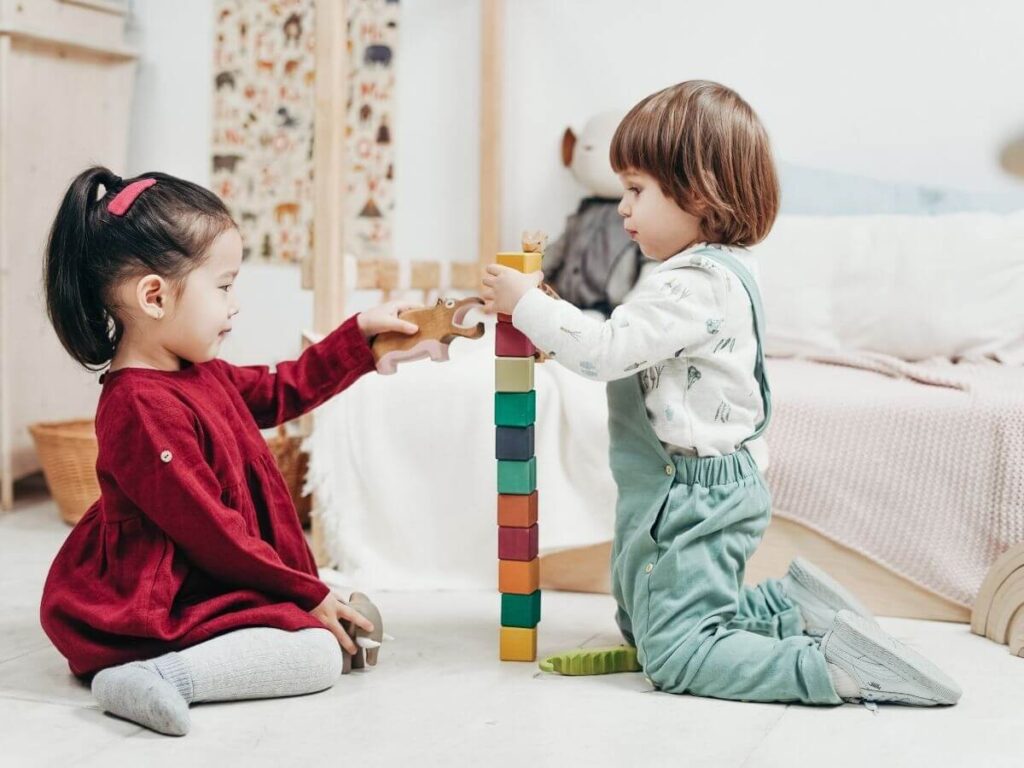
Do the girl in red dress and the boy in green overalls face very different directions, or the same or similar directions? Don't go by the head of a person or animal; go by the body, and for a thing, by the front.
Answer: very different directions

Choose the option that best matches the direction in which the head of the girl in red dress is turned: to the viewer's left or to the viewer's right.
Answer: to the viewer's right

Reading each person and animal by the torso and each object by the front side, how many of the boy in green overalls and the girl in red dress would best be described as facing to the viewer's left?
1

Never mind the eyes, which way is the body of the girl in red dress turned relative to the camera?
to the viewer's right

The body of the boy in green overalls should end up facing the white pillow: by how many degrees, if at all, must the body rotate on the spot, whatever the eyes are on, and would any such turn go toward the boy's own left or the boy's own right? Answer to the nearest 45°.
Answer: approximately 90° to the boy's own right

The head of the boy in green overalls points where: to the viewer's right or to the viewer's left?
to the viewer's left

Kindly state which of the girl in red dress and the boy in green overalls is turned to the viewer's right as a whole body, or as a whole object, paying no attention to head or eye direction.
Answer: the girl in red dress

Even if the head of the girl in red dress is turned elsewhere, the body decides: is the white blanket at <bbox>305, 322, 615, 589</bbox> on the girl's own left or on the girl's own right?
on the girl's own left

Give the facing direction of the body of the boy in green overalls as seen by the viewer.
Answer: to the viewer's left
